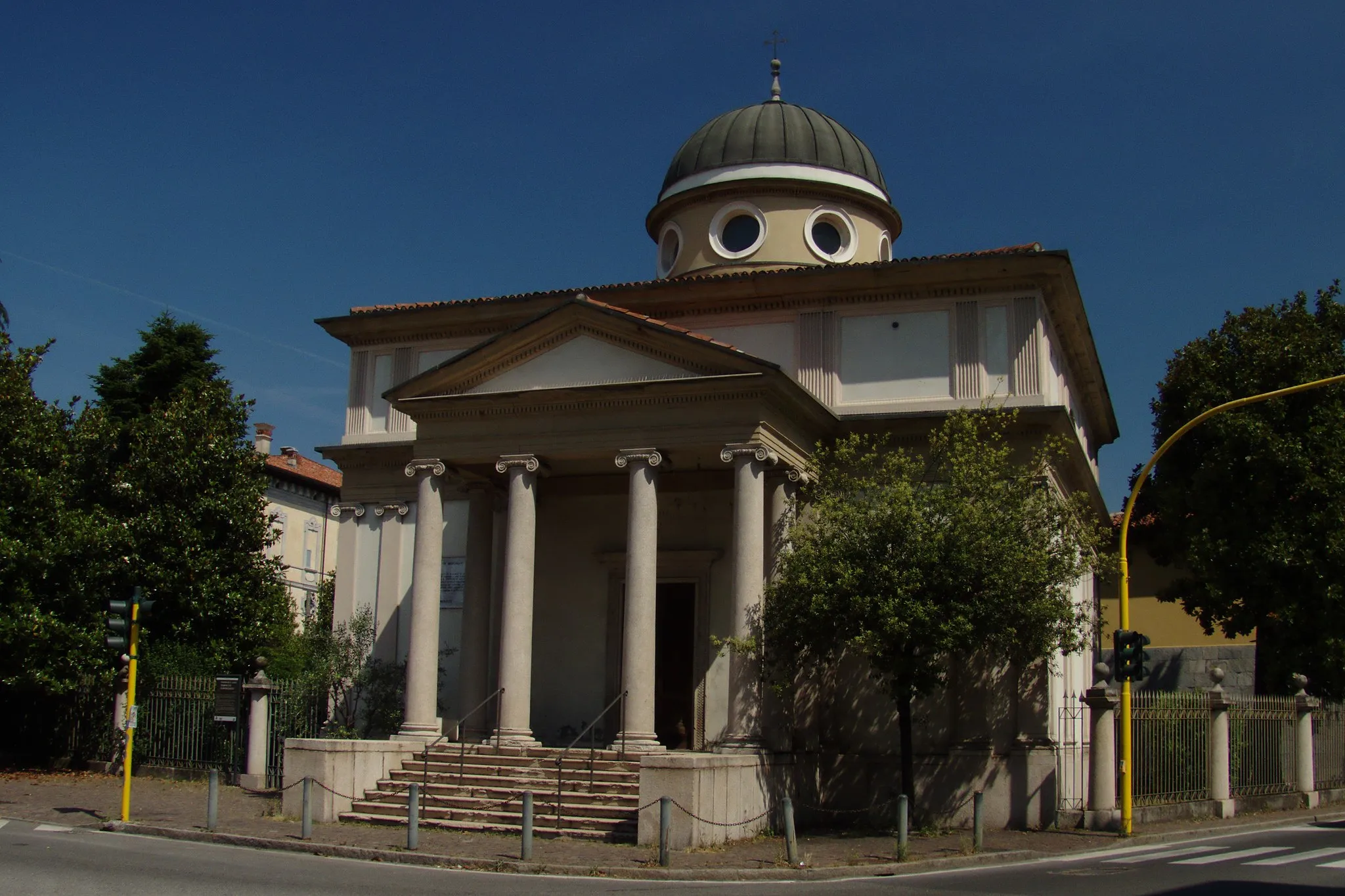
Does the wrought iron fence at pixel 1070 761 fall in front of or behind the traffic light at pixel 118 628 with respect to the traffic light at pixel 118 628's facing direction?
behind

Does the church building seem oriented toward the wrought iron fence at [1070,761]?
no

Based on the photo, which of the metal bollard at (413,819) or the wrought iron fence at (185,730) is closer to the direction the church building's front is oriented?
the metal bollard

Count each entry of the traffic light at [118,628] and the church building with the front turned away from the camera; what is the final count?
0

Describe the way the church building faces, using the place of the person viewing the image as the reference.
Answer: facing the viewer and to the left of the viewer

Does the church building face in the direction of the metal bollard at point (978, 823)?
no

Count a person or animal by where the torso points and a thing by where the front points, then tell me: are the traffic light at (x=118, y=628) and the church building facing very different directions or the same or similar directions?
same or similar directions

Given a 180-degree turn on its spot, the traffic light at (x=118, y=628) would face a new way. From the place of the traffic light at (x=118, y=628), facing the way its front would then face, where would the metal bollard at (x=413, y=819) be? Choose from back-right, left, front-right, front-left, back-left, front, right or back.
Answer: front-right

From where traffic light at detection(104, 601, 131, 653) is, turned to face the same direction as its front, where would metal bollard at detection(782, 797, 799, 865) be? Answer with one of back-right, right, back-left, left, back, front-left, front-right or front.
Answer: back-left

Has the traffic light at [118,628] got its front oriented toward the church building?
no

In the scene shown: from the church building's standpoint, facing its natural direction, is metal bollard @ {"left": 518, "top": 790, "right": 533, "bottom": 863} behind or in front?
in front

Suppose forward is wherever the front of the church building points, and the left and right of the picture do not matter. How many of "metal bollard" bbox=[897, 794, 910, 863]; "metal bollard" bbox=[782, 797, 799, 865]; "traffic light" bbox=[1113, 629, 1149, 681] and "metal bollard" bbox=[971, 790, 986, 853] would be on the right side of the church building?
0

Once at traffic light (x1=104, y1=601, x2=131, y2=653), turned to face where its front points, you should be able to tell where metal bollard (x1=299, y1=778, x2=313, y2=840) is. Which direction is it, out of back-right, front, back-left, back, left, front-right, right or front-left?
back-left

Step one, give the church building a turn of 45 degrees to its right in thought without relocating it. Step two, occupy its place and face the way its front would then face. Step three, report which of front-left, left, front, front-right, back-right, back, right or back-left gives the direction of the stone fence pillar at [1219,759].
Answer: back

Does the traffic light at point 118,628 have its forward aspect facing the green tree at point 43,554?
no
